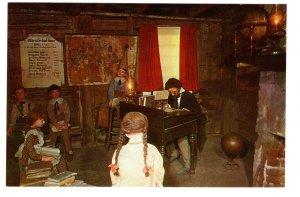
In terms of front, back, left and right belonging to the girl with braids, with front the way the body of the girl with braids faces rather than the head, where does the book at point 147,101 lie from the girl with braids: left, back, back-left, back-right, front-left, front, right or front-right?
front

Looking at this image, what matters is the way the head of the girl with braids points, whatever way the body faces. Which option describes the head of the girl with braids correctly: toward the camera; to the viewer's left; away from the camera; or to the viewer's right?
away from the camera

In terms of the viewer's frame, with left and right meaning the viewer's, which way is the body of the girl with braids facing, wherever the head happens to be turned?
facing away from the viewer

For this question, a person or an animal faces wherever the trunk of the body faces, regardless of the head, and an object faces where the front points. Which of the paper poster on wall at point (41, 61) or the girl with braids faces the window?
the girl with braids

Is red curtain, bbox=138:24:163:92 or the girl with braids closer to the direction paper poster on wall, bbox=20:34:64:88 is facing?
the girl with braids

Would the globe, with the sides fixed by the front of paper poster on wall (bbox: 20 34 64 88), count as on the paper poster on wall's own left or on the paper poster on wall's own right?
on the paper poster on wall's own left

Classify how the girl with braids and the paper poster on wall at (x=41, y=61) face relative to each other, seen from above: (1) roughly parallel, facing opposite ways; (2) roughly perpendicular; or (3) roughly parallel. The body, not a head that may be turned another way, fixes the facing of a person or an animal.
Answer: roughly parallel, facing opposite ways

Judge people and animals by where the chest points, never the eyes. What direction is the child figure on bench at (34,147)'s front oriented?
to the viewer's right

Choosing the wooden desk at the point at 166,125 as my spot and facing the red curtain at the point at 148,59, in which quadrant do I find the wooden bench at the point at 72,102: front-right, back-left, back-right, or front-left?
front-left

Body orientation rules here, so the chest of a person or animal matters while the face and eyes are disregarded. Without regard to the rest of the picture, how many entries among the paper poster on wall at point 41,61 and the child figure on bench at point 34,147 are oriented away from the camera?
0

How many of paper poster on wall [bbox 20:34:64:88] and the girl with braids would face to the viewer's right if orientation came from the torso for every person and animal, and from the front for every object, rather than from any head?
0

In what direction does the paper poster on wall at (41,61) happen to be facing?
toward the camera

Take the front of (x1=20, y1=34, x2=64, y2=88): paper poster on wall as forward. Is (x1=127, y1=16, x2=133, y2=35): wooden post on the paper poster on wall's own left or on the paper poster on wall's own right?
on the paper poster on wall's own left

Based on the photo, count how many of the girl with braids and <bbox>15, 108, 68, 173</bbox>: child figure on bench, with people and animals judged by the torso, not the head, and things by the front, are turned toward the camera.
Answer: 0

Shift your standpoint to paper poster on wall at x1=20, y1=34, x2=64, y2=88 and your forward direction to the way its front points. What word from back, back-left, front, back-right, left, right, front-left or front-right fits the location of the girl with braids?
front
